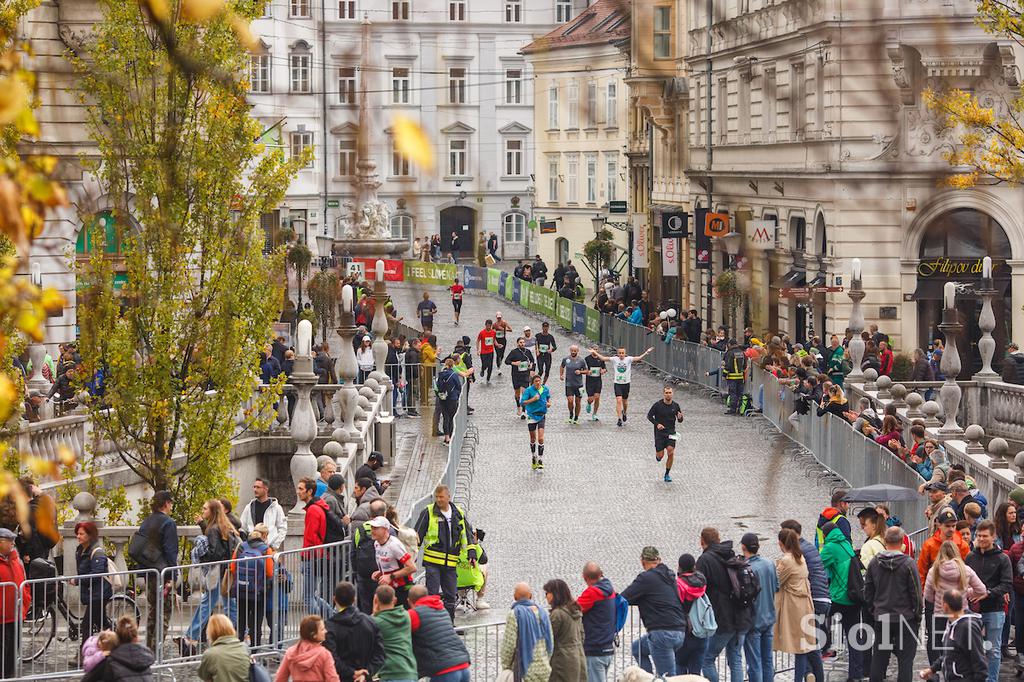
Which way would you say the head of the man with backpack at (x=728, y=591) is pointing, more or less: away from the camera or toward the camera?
away from the camera

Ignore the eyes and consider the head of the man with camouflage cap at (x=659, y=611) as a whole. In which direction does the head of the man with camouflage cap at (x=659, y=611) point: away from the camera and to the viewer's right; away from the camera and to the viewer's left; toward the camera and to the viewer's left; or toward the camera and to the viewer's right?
away from the camera and to the viewer's left

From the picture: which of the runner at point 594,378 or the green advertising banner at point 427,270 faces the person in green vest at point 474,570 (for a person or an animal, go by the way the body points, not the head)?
the runner

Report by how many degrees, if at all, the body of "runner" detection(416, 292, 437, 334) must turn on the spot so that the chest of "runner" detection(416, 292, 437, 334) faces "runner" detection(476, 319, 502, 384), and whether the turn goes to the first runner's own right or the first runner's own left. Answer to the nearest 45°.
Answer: approximately 45° to the first runner's own left
